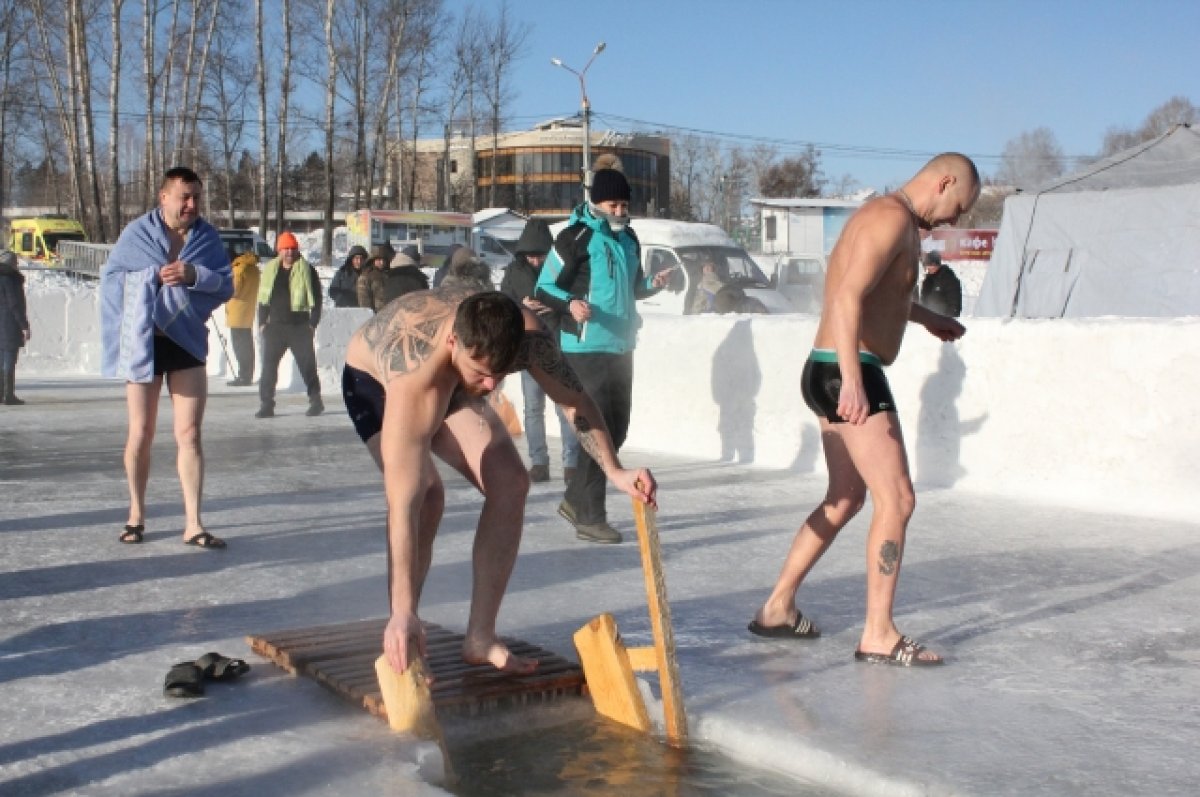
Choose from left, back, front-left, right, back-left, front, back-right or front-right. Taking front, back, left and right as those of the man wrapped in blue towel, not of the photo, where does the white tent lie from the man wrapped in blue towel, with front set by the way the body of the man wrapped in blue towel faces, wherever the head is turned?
left

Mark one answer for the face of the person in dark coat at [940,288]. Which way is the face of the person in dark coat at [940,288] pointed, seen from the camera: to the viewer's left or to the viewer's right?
to the viewer's left

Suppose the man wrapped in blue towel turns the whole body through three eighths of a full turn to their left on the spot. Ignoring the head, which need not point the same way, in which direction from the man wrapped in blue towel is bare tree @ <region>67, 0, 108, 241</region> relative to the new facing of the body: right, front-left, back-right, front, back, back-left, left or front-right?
front

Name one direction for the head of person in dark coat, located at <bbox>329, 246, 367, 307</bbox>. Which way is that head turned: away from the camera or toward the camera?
toward the camera

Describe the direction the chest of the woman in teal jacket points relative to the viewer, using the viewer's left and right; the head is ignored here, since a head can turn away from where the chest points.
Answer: facing the viewer and to the right of the viewer

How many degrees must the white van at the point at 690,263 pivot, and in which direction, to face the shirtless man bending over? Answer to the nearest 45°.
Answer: approximately 45° to its right

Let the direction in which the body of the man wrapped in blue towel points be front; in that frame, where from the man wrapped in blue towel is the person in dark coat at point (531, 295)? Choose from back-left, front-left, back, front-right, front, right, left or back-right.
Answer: left

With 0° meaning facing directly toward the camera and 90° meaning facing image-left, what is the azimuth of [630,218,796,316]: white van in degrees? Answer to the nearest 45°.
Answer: approximately 315°

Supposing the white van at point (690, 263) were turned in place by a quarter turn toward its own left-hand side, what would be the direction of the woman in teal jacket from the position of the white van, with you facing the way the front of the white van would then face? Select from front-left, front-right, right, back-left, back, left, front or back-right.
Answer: back-right
